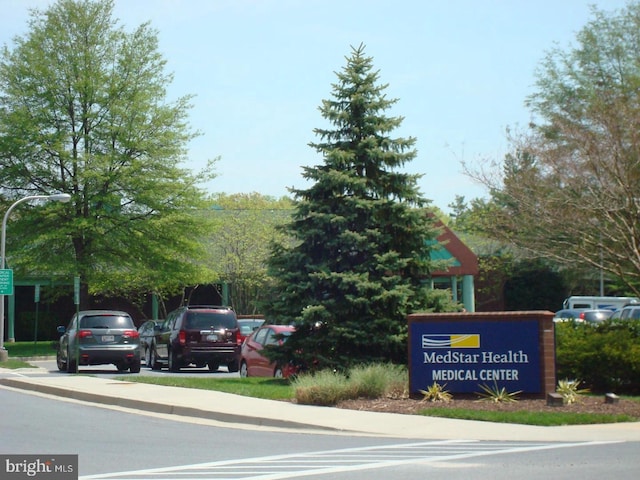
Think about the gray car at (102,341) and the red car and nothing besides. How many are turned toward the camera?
0

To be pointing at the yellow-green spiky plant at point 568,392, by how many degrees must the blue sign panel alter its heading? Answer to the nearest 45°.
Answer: approximately 90° to its left

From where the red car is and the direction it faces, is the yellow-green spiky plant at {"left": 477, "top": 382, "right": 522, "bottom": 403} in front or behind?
behind

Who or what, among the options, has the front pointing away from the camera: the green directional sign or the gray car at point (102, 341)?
the gray car

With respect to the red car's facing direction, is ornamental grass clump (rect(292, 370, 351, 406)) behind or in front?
behind

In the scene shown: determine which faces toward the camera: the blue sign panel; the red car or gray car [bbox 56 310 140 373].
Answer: the blue sign panel

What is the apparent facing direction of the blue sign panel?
toward the camera

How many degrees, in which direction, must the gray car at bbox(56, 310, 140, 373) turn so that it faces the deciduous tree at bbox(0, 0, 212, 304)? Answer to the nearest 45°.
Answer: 0° — it already faces it

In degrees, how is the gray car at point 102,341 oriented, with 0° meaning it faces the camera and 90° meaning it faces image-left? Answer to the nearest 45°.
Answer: approximately 180°

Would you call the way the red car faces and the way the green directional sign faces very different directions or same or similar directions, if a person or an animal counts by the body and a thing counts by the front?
very different directions

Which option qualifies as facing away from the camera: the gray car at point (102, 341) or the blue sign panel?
the gray car

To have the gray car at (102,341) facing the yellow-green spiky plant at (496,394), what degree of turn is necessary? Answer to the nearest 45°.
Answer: approximately 135° to its right

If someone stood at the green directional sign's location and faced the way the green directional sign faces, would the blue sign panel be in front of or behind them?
in front

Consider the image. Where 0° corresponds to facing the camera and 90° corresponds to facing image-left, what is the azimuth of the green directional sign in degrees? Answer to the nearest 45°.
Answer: approximately 0°

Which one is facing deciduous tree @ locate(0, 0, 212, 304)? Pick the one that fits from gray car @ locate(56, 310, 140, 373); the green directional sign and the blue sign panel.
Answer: the gray car
